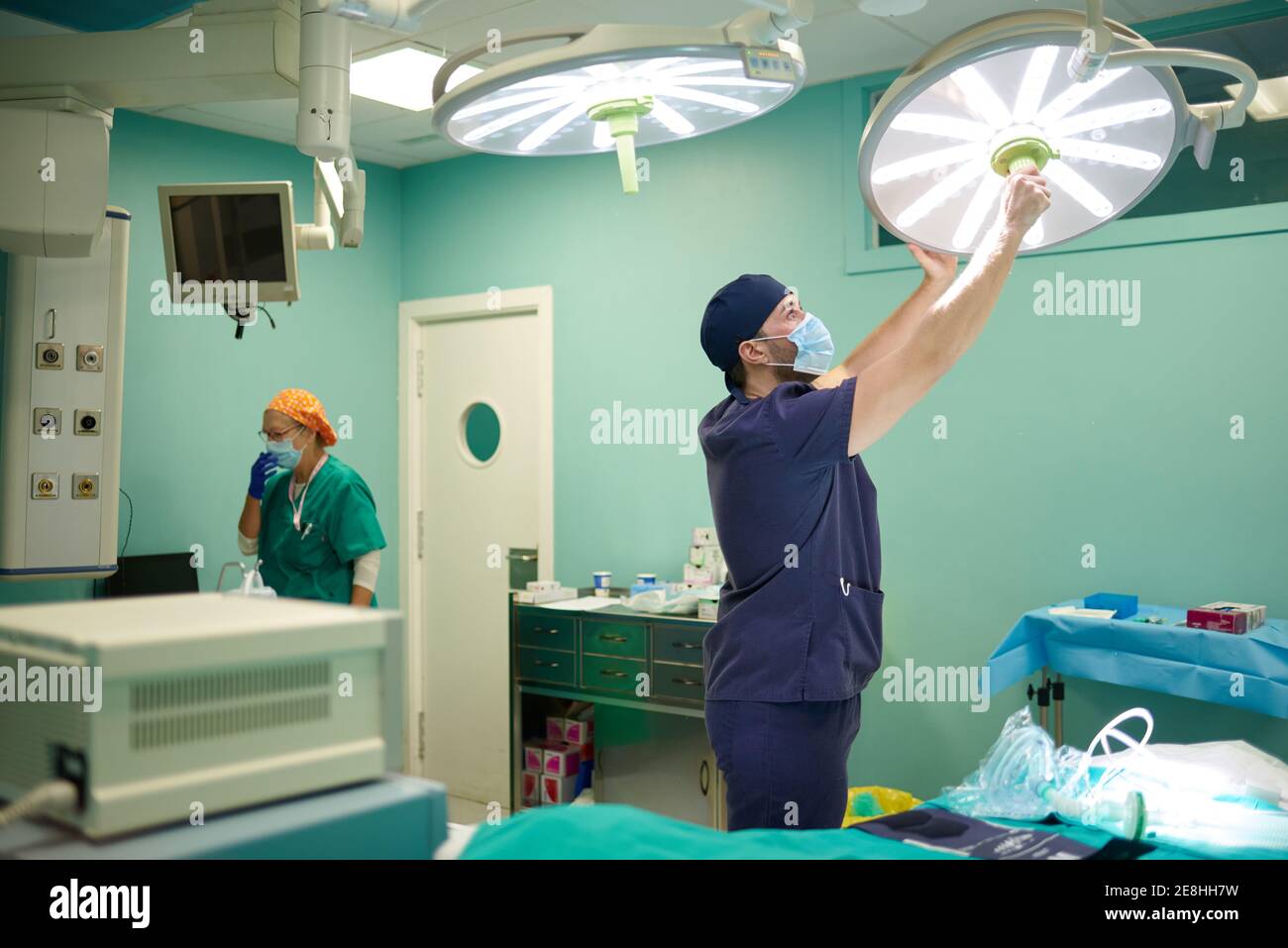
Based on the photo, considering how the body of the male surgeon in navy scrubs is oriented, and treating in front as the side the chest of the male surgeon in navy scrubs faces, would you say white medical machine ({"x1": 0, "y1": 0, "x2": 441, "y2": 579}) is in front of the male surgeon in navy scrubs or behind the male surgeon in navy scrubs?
behind

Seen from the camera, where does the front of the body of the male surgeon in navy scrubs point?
to the viewer's right

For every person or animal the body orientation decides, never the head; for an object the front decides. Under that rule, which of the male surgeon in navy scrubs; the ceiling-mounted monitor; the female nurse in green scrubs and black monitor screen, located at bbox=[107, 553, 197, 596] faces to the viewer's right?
the male surgeon in navy scrubs

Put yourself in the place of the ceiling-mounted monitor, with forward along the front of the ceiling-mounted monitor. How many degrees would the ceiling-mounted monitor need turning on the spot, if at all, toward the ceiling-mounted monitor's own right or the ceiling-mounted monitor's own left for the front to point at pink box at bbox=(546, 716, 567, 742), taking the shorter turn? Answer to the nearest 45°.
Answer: approximately 135° to the ceiling-mounted monitor's own left

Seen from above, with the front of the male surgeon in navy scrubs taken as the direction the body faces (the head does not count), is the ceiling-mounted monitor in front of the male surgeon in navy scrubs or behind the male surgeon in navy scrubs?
behind
